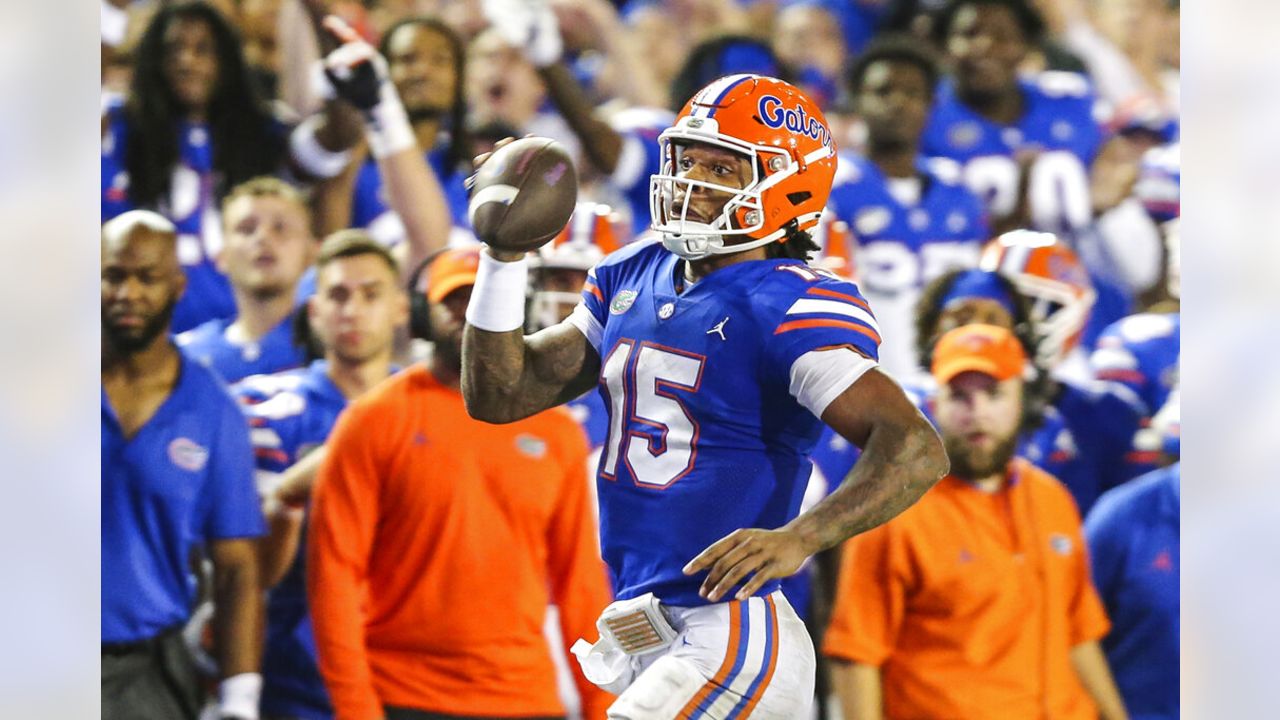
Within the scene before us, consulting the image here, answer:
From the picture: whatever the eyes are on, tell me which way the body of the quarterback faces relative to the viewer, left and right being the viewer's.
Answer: facing the viewer and to the left of the viewer

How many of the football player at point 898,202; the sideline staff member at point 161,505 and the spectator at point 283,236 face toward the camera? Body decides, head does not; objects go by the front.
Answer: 3

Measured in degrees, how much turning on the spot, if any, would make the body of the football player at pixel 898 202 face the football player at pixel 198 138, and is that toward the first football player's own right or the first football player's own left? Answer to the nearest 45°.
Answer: approximately 90° to the first football player's own right

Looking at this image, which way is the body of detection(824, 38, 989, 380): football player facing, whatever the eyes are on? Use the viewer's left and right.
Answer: facing the viewer

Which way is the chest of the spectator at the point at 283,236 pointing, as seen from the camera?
toward the camera

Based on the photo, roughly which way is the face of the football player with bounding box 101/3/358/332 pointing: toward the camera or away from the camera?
toward the camera

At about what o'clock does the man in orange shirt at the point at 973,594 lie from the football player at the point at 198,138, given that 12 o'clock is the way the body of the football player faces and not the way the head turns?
The man in orange shirt is roughly at 10 o'clock from the football player.

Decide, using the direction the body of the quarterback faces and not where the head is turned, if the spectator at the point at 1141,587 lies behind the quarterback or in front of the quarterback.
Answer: behind

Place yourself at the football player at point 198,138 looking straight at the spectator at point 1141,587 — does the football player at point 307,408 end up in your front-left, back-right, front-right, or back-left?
front-right

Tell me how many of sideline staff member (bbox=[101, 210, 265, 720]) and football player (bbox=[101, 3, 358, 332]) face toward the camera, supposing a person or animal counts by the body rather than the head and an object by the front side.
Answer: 2

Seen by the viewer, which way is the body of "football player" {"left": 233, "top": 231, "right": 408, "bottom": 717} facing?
toward the camera
